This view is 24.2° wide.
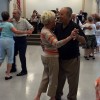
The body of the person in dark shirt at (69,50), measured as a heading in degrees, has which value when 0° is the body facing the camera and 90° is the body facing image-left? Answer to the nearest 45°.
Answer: approximately 45°

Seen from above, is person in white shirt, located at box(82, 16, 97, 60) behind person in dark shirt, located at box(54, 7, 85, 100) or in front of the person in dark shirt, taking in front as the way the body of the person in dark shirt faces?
behind
